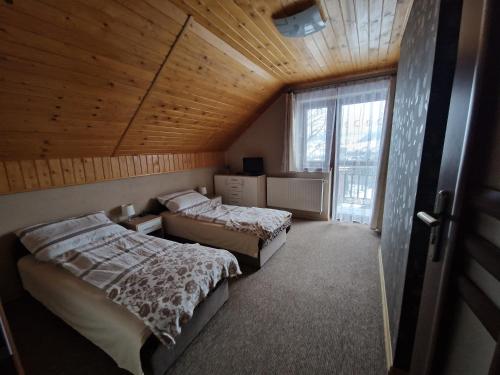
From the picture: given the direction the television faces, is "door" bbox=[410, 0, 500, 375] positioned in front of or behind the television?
in front

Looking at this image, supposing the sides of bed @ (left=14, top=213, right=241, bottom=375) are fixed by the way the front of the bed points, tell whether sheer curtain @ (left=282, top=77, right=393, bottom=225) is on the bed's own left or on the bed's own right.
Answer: on the bed's own left

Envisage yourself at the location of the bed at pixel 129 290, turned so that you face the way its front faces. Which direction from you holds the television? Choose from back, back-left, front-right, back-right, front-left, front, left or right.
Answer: left

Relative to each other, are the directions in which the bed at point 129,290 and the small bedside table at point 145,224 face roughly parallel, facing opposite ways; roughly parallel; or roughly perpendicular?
roughly parallel

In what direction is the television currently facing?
toward the camera

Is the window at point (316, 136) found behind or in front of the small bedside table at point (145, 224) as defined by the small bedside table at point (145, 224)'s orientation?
in front

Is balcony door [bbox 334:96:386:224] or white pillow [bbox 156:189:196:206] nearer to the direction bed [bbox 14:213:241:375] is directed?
the balcony door

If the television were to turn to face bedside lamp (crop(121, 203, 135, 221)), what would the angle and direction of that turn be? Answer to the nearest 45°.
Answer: approximately 45° to its right

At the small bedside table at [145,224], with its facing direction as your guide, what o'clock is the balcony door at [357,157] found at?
The balcony door is roughly at 11 o'clock from the small bedside table.

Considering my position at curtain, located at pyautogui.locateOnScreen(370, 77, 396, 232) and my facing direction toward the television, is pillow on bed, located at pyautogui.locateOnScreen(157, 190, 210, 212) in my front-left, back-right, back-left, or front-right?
front-left

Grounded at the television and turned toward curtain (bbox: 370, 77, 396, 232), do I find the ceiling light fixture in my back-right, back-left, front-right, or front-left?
front-right

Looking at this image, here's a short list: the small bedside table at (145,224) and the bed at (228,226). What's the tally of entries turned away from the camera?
0

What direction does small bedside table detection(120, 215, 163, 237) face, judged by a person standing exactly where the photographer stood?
facing the viewer and to the right of the viewer

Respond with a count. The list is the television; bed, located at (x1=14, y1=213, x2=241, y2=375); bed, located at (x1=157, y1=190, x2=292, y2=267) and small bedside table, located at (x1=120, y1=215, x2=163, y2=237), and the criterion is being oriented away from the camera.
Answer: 0

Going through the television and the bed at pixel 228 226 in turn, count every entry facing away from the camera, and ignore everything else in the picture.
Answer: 0

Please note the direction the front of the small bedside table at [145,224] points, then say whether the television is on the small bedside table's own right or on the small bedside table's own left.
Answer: on the small bedside table's own left

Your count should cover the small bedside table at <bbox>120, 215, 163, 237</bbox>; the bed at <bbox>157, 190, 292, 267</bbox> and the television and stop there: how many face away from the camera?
0

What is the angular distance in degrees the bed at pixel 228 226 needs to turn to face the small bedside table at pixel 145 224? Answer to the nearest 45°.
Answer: approximately 135° to its right
